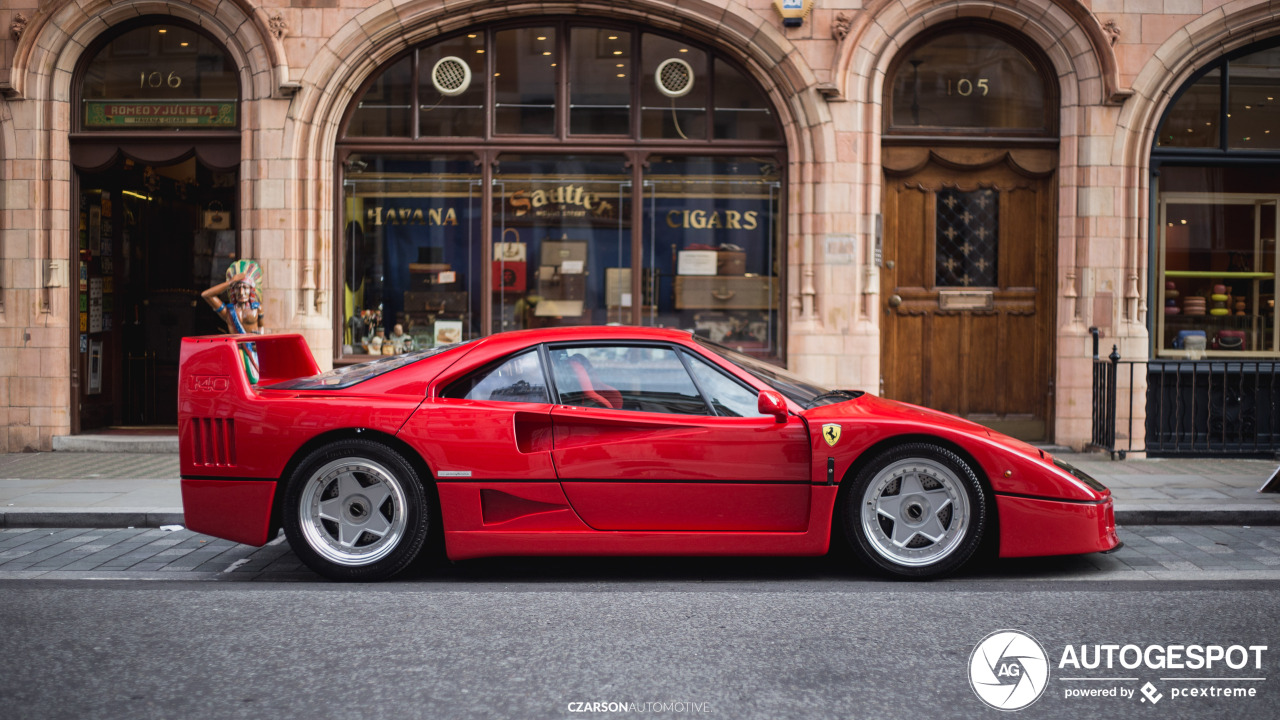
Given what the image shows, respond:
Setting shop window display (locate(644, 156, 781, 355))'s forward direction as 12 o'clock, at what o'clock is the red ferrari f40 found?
The red ferrari f40 is roughly at 12 o'clock from the shop window display.

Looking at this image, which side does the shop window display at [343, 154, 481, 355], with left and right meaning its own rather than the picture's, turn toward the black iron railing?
left

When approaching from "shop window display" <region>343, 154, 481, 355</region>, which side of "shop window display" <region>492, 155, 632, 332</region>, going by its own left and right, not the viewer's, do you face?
right

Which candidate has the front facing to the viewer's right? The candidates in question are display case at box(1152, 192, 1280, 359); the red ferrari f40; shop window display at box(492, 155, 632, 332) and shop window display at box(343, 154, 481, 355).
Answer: the red ferrari f40

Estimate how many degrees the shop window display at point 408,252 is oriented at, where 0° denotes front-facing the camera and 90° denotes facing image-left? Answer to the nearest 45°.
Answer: approximately 0°

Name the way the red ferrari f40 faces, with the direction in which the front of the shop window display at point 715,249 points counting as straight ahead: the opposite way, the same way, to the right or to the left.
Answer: to the left

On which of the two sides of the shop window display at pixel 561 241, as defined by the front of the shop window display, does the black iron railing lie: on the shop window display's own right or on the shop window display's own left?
on the shop window display's own left

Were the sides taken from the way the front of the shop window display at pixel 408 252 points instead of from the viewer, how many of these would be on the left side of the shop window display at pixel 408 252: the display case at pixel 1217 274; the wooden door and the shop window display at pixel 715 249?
3

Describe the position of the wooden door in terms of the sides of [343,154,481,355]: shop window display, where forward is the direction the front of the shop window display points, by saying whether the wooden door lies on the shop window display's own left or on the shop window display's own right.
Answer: on the shop window display's own left

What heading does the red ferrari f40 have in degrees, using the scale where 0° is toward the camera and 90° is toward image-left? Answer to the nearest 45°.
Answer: approximately 270°
